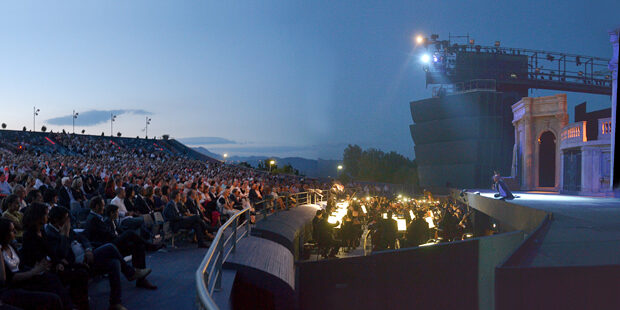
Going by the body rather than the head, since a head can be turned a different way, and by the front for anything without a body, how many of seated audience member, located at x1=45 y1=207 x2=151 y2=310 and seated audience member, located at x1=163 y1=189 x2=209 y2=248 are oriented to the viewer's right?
2

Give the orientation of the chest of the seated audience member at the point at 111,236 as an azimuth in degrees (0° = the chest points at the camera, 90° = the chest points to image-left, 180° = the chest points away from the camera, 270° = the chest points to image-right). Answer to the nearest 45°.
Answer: approximately 270°

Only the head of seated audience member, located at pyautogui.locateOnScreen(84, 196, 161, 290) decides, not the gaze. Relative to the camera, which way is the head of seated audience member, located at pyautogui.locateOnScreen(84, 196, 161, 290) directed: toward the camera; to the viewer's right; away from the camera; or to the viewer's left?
to the viewer's right

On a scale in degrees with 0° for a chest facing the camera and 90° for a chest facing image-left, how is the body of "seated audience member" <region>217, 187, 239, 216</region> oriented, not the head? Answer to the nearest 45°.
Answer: approximately 270°

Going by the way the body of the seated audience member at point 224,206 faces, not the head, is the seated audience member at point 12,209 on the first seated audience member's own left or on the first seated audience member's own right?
on the first seated audience member's own right

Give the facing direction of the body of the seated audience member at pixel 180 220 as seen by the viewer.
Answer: to the viewer's right

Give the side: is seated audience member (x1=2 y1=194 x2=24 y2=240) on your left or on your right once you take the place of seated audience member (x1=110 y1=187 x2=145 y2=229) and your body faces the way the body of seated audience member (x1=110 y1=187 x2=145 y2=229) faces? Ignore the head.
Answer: on your right

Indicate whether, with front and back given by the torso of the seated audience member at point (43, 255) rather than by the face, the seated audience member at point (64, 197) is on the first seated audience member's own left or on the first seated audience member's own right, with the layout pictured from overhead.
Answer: on the first seated audience member's own left

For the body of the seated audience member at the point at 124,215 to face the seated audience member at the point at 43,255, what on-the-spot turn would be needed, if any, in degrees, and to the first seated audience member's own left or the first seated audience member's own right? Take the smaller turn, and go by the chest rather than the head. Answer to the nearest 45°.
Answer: approximately 90° to the first seated audience member's own right

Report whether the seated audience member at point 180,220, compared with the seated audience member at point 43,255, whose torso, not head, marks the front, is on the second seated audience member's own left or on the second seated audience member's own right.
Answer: on the second seated audience member's own left

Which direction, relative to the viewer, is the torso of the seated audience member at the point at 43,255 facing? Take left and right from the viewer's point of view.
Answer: facing to the right of the viewer

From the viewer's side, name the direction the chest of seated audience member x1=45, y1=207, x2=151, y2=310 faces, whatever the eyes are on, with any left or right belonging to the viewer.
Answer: facing to the right of the viewer

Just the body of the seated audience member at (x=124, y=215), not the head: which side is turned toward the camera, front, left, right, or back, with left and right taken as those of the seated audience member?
right
